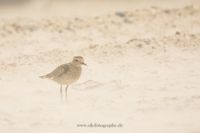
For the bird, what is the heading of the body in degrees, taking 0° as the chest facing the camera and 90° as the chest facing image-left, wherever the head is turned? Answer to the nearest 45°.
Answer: approximately 270°
